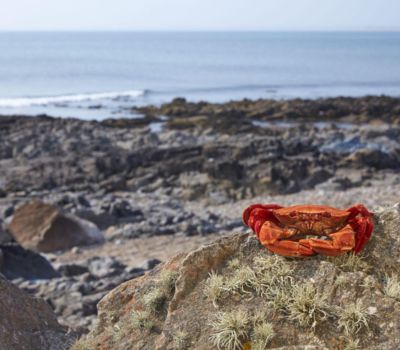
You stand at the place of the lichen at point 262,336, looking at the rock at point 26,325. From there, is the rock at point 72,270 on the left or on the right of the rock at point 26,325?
right

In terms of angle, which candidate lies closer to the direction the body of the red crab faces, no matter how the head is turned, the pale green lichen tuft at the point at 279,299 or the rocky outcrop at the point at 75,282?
the pale green lichen tuft

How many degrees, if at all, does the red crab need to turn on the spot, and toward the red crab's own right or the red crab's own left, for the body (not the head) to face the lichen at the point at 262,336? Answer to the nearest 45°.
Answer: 0° — it already faces it

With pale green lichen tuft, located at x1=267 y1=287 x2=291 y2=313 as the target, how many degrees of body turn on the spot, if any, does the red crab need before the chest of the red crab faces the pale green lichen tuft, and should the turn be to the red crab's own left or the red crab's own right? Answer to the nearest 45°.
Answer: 0° — it already faces it

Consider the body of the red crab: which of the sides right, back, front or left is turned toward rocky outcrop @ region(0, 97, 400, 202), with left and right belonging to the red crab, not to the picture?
back

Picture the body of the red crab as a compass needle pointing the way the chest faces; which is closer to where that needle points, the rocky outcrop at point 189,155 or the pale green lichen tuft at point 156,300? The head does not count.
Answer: the pale green lichen tuft

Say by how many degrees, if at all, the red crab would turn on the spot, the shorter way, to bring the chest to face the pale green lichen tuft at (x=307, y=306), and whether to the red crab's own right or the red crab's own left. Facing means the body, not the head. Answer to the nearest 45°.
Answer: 0° — it already faces it

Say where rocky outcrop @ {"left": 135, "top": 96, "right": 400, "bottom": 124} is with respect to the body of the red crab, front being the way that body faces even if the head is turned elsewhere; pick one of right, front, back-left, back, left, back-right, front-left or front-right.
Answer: back

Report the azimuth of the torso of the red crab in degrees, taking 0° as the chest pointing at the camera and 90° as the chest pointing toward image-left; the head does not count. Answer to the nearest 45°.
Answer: approximately 0°
